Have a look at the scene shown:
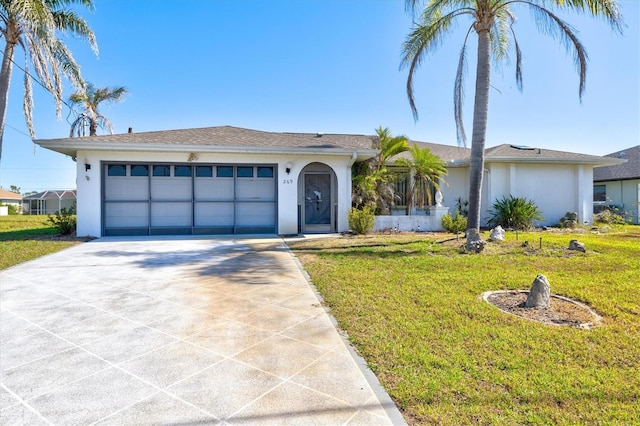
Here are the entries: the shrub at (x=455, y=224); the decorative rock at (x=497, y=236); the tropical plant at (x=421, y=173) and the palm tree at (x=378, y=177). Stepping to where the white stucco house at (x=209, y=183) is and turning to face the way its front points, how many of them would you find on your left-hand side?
4

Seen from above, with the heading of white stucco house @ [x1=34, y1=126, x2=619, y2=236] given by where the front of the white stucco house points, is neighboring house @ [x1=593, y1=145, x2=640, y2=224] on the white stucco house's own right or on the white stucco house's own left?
on the white stucco house's own left

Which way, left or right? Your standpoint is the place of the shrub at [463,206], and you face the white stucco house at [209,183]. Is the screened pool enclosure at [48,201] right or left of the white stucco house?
right

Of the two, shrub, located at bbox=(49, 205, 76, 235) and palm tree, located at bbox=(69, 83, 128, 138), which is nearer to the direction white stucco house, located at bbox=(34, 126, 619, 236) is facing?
the shrub

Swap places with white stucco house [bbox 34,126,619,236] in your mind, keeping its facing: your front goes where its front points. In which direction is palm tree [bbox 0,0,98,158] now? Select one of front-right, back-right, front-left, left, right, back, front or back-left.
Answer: right

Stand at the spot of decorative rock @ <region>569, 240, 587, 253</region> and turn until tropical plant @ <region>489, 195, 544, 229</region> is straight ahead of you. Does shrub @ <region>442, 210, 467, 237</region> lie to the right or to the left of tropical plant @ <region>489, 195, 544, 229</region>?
left

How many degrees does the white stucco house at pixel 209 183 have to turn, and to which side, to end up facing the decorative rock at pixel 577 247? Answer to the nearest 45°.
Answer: approximately 90° to its left

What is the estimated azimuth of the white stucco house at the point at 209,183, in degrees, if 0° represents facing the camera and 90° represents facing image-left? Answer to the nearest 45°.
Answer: approximately 0°

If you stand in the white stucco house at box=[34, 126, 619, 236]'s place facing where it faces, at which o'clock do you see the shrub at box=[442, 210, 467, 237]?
The shrub is roughly at 11 o'clock from the white stucco house.

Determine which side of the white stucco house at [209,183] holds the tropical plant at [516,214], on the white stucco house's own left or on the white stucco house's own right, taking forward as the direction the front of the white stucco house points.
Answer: on the white stucco house's own left

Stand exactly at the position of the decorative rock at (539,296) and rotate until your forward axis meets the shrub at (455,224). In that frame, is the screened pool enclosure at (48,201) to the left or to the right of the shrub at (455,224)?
left

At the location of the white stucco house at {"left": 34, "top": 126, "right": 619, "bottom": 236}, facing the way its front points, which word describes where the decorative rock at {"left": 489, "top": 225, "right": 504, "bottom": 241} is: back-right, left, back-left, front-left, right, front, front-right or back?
left
